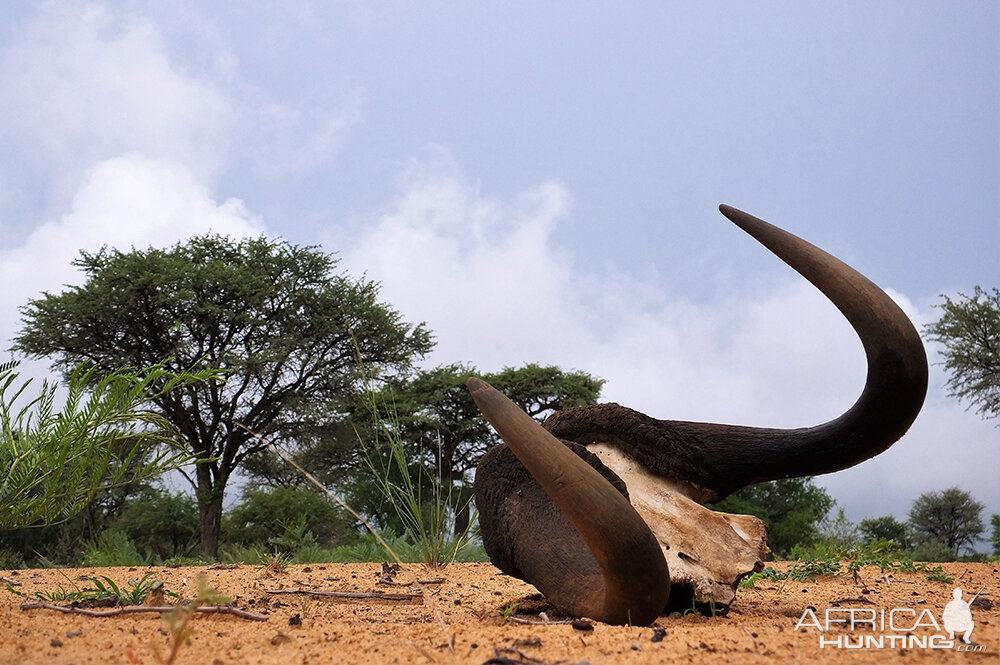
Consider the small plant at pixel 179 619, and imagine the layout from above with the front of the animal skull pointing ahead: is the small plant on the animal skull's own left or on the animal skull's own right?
on the animal skull's own right

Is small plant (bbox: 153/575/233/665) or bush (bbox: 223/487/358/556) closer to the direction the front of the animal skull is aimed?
the small plant

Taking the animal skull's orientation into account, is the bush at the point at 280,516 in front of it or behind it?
behind
